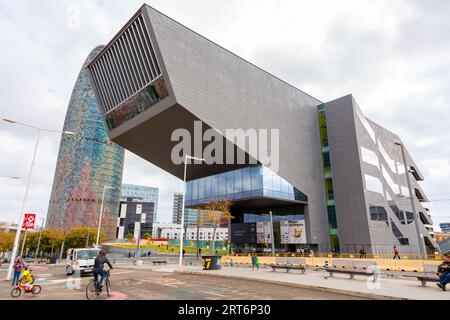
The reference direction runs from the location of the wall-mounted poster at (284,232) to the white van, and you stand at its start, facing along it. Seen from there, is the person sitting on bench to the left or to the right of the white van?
left

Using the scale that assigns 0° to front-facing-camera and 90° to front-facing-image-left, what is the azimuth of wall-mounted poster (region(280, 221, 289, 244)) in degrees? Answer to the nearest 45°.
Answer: approximately 0°

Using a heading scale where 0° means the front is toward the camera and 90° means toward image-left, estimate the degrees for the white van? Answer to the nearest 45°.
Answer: approximately 315°
